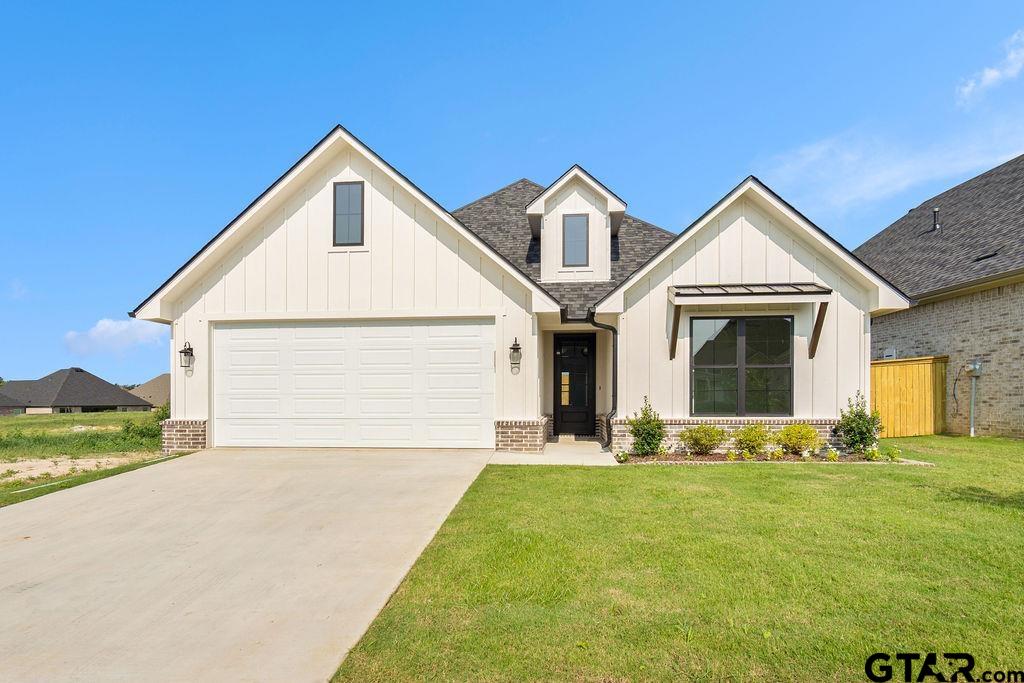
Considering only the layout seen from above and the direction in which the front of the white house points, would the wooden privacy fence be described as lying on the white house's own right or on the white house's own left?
on the white house's own left

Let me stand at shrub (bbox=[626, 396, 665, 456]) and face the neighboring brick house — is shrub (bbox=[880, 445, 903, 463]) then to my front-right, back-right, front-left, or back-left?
front-right

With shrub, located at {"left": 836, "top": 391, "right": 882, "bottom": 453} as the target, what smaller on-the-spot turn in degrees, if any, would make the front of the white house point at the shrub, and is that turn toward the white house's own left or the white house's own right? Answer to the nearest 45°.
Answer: approximately 90° to the white house's own left

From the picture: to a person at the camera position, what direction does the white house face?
facing the viewer

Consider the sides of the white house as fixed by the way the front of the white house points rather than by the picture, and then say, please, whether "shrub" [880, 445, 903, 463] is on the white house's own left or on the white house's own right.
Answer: on the white house's own left

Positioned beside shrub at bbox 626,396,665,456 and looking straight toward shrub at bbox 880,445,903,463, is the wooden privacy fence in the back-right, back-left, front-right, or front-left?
front-left

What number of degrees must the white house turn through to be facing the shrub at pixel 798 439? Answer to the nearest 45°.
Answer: approximately 90° to its left

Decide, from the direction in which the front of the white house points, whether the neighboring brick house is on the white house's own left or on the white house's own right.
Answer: on the white house's own left

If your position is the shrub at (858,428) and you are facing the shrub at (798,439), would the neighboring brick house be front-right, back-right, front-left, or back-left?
back-right

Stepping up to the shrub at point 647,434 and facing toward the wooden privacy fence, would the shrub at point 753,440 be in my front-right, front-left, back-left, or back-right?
front-right

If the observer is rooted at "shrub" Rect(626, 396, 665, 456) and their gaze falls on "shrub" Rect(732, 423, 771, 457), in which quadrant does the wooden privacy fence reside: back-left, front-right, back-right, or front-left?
front-left
